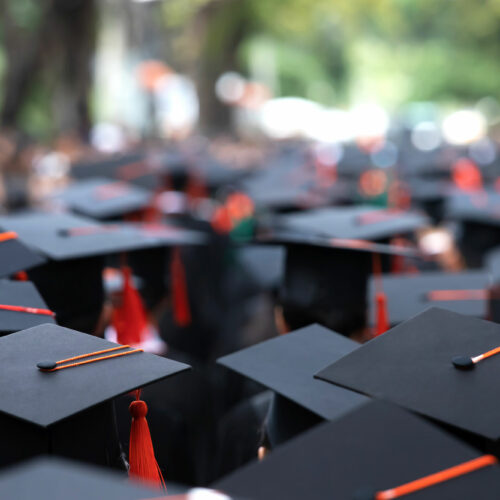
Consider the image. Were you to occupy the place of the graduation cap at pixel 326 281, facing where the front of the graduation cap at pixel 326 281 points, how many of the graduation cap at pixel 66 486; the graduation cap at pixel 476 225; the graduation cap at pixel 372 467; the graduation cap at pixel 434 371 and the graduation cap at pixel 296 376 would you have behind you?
4

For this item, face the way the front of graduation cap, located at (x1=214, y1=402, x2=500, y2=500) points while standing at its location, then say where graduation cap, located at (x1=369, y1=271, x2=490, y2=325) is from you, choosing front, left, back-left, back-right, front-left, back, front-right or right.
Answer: front

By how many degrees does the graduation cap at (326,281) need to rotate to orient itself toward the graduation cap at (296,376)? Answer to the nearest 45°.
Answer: approximately 180°

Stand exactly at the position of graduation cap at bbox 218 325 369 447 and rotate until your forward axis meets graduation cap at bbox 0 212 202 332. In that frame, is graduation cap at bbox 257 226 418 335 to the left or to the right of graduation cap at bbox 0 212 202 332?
right

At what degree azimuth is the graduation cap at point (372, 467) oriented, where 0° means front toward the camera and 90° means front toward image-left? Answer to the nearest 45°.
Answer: approximately 180°

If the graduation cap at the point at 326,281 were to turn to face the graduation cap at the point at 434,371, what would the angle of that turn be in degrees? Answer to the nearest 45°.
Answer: approximately 180°

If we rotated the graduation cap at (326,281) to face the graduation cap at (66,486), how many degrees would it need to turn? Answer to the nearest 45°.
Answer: approximately 180°

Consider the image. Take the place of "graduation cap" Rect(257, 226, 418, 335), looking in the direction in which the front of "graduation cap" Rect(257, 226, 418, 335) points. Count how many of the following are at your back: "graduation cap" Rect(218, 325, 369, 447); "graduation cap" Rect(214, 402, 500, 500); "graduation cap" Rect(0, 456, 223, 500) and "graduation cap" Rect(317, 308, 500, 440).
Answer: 4

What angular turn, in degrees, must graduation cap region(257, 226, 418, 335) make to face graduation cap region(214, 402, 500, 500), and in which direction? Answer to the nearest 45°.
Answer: approximately 180°

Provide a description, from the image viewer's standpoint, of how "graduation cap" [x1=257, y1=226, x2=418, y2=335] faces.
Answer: facing away from the viewer

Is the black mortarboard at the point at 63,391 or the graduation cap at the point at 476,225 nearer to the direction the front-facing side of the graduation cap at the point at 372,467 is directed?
the graduation cap
